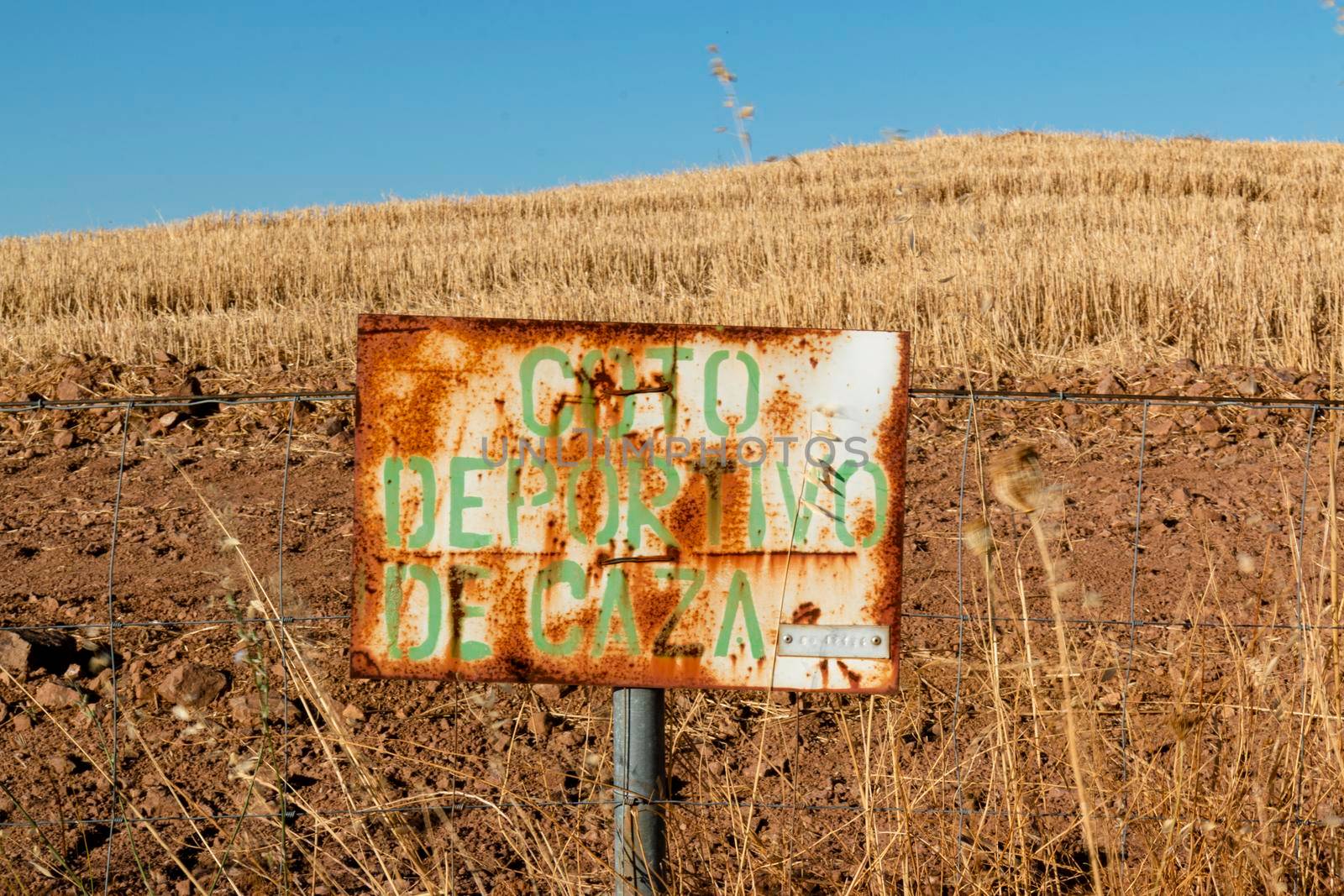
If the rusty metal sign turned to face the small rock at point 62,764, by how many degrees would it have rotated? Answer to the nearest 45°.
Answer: approximately 135° to its right

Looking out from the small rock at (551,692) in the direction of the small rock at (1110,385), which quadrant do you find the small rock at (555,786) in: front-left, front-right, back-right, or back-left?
back-right

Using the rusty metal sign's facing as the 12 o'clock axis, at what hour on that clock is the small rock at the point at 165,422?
The small rock is roughly at 5 o'clock from the rusty metal sign.

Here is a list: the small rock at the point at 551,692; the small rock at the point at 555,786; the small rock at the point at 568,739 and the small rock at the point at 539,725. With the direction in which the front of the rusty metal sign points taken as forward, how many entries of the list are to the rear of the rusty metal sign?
4

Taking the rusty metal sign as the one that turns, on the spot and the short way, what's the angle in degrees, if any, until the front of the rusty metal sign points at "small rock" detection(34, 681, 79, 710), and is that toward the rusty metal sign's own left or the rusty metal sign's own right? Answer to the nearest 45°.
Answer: approximately 135° to the rusty metal sign's own right

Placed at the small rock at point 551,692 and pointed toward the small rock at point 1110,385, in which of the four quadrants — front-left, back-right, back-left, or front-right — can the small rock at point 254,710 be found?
back-left

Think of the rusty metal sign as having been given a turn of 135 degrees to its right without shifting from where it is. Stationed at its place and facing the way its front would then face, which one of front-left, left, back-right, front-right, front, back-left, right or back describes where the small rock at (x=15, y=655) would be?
front

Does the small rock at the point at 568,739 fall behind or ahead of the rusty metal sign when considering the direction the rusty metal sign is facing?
behind

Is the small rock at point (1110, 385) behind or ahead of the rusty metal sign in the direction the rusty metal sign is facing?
behind

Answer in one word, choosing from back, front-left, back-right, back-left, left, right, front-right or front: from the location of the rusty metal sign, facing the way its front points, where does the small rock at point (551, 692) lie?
back

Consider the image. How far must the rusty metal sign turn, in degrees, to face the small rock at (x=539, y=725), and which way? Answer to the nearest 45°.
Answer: approximately 180°

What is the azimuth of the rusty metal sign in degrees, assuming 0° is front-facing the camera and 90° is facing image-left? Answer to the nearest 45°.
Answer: approximately 0°

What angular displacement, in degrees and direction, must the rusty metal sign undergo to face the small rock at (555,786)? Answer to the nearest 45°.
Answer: approximately 180°

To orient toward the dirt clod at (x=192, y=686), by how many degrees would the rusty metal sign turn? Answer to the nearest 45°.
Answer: approximately 135° to its right
